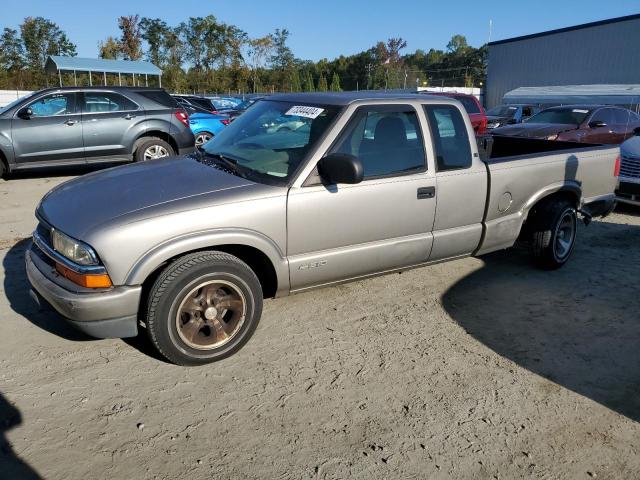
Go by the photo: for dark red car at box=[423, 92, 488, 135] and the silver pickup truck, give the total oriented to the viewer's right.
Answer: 0

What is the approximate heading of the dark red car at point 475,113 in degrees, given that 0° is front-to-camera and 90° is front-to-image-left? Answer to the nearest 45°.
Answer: approximately 135°

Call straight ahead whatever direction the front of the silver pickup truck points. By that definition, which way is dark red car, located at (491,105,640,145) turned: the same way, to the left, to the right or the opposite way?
the same way

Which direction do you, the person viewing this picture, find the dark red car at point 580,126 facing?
facing the viewer and to the left of the viewer

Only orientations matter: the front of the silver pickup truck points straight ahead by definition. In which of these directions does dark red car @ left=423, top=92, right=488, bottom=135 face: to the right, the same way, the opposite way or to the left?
to the right

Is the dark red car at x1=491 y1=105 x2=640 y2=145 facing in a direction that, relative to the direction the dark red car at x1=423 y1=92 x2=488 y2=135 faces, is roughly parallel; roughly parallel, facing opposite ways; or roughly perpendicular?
roughly perpendicular

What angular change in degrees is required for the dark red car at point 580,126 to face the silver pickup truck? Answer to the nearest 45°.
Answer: approximately 45° to its left

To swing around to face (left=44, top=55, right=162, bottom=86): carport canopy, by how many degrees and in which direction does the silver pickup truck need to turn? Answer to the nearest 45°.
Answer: approximately 90° to its right

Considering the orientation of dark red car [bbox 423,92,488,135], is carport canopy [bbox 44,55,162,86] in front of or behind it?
in front

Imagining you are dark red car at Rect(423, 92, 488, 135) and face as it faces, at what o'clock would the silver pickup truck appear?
The silver pickup truck is roughly at 8 o'clock from the dark red car.

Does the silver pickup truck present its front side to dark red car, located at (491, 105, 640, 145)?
no

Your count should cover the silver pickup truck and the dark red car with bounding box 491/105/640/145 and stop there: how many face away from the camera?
0

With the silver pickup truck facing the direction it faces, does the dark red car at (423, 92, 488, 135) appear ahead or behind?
behind
